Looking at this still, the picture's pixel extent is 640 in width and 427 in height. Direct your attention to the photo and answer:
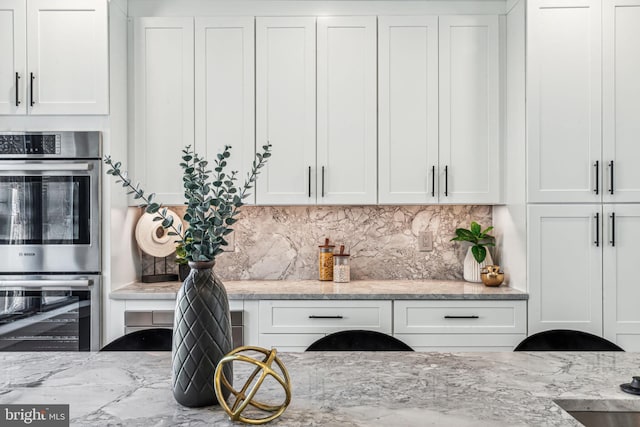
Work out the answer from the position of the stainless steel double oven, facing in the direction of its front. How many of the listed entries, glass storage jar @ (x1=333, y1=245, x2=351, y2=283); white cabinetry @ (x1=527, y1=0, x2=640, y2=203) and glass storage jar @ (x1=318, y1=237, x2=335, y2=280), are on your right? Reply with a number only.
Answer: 0

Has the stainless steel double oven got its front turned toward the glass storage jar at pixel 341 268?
no

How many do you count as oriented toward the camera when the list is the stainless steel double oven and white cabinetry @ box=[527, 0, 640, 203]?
2

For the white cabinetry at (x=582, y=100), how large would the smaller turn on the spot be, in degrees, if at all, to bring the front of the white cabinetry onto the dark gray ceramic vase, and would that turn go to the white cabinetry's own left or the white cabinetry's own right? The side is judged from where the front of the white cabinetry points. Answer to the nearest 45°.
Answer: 0° — it already faces it

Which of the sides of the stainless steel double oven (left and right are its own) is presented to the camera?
front

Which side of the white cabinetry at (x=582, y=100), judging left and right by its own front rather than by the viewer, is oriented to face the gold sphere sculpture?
front

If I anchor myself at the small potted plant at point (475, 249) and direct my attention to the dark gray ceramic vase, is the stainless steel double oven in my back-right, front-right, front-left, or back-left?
front-right

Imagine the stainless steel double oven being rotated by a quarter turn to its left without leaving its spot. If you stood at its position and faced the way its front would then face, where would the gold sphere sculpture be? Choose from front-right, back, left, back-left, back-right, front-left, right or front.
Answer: right

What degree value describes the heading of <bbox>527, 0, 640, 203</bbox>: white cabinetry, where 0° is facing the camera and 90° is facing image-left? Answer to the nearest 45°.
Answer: approximately 0°

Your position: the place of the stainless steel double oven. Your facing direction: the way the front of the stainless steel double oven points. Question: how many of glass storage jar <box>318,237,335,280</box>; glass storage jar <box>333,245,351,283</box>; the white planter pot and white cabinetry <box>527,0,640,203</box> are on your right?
0

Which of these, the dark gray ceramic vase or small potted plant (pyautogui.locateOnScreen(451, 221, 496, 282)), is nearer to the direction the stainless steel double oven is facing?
the dark gray ceramic vase

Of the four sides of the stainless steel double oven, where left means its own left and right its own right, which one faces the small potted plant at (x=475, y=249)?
left

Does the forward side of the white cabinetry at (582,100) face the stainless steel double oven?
no

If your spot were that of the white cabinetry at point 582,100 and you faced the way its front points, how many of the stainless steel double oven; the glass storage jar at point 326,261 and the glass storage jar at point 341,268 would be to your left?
0

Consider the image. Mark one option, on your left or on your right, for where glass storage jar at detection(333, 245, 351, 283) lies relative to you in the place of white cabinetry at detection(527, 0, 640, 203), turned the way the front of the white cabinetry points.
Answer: on your right
